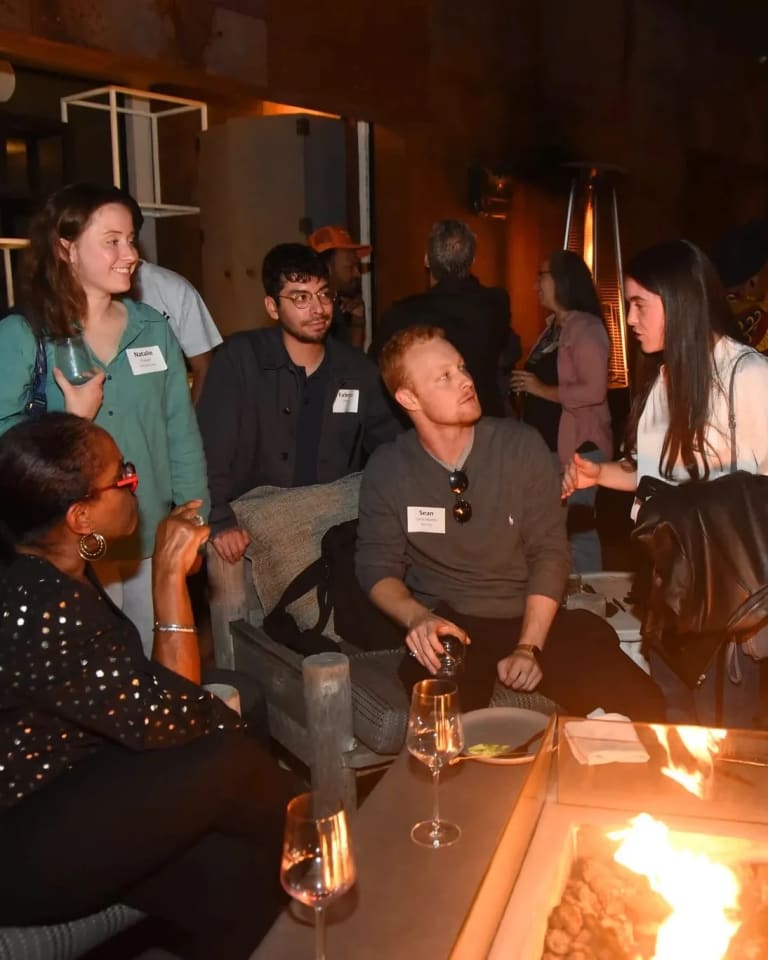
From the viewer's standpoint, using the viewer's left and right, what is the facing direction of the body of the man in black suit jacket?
facing away from the viewer

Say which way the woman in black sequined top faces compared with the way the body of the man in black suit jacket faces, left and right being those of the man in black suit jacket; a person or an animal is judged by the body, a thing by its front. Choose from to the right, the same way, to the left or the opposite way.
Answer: to the right

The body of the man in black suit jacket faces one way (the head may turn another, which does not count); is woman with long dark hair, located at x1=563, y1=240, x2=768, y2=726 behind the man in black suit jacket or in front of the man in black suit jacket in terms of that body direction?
behind

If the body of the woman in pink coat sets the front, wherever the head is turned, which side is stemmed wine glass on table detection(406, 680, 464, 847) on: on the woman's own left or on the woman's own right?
on the woman's own left

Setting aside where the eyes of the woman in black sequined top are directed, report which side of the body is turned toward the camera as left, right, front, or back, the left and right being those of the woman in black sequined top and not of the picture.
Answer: right

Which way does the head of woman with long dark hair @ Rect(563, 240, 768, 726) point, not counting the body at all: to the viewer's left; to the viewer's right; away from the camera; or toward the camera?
to the viewer's left

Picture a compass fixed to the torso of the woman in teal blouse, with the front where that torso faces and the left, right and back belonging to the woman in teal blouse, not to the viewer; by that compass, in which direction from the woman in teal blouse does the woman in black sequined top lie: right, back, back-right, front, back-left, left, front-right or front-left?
front-right

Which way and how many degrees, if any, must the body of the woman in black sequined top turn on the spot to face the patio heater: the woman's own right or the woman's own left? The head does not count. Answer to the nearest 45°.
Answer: approximately 45° to the woman's own left

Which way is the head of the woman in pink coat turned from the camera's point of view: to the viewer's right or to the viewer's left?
to the viewer's left

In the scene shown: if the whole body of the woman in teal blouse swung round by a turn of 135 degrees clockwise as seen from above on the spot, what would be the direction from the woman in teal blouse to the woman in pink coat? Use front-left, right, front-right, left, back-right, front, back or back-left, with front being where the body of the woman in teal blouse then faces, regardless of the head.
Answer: back-right

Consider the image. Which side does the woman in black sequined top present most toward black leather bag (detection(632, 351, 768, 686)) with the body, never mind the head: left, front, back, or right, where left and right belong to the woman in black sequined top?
front

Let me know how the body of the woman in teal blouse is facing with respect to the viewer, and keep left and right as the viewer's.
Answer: facing the viewer and to the right of the viewer
